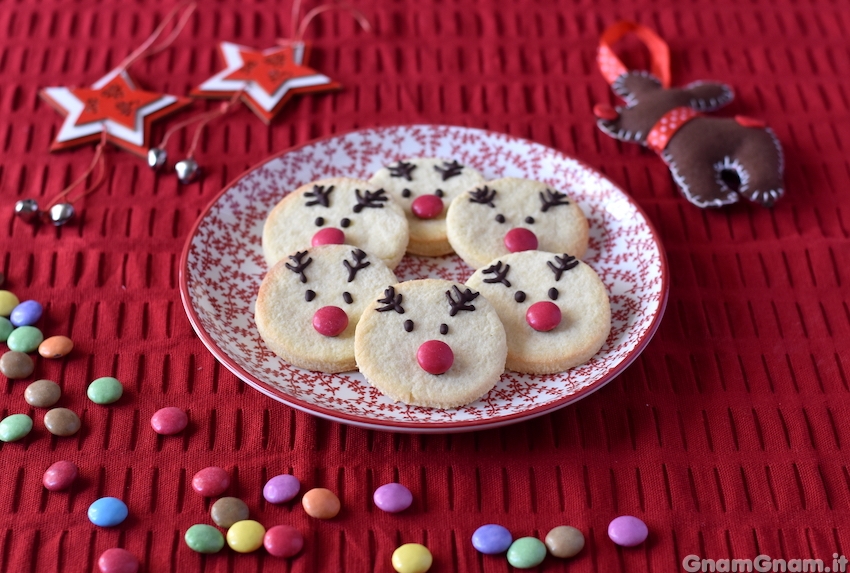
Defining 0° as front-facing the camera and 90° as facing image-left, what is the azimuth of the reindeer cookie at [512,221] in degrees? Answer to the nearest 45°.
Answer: approximately 0°

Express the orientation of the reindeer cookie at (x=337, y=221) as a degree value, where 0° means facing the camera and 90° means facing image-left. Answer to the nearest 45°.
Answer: approximately 0°

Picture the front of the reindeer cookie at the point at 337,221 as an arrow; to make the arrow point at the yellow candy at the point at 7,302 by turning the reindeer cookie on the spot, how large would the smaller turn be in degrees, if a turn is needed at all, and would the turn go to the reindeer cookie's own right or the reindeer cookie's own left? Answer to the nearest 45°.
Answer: approximately 90° to the reindeer cookie's own right

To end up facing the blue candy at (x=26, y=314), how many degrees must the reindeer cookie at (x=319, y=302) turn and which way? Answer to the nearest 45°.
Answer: approximately 90° to its right

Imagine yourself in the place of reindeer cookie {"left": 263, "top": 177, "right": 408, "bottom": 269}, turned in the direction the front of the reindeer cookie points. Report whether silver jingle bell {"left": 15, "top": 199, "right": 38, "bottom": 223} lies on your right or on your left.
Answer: on your right

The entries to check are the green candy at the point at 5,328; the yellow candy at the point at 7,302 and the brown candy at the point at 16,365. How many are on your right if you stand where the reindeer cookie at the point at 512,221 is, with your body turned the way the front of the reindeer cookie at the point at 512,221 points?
3
